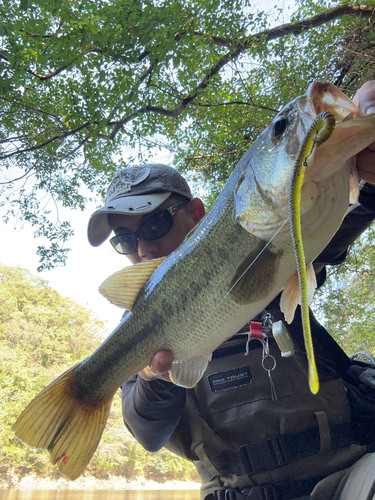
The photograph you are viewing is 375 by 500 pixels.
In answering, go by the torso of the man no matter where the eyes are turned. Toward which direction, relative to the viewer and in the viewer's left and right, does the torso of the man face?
facing the viewer and to the left of the viewer

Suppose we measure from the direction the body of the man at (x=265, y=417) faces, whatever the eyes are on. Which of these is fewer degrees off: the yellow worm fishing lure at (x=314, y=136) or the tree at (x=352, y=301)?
the yellow worm fishing lure

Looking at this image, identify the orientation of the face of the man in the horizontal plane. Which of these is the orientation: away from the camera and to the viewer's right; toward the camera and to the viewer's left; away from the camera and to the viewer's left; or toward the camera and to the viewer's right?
toward the camera and to the viewer's left

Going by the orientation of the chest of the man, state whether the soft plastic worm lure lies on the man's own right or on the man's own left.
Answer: on the man's own left
